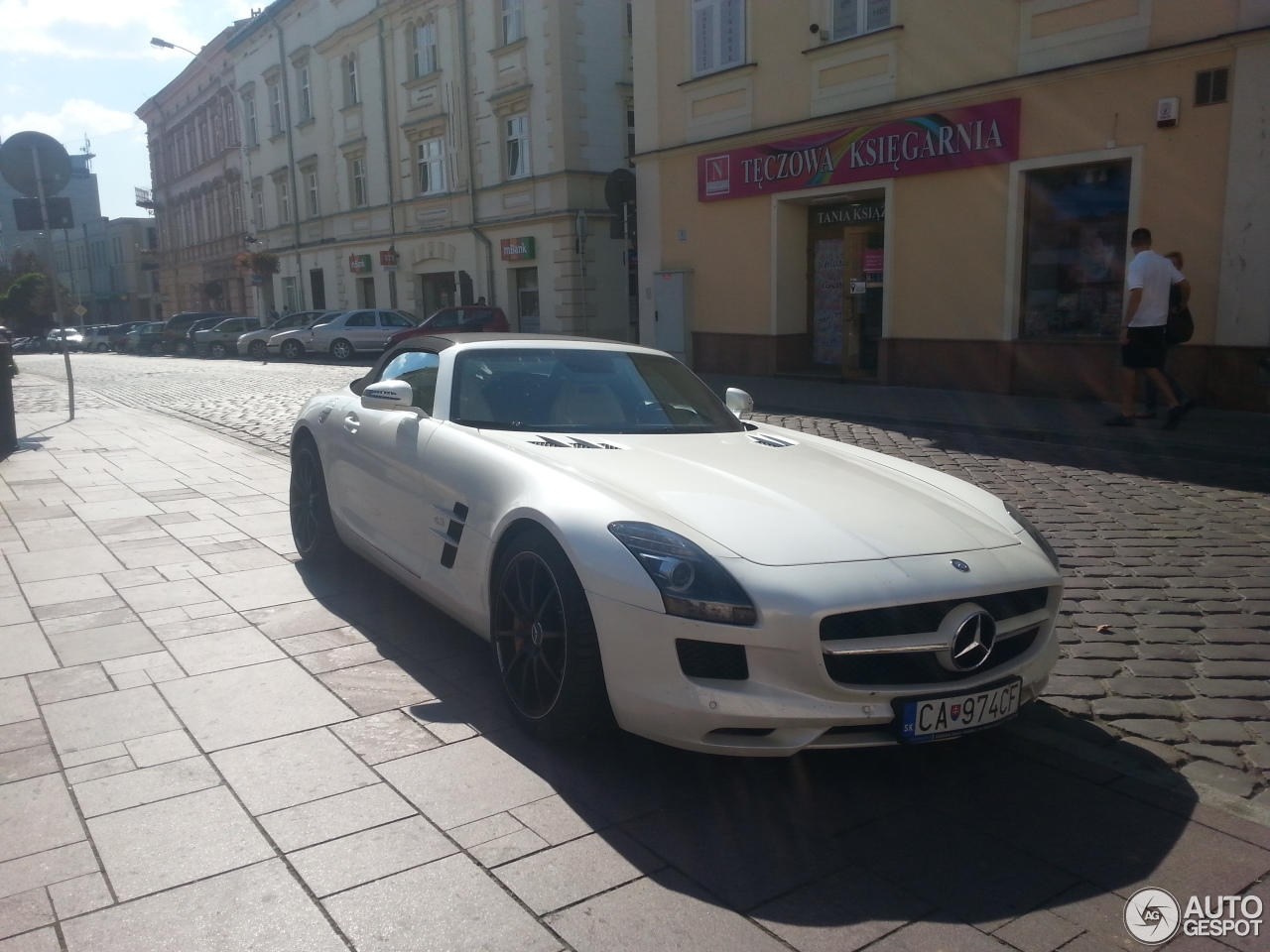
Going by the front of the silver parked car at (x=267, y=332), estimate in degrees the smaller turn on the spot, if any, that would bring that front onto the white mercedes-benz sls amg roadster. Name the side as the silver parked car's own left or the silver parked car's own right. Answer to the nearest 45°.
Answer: approximately 90° to the silver parked car's own left

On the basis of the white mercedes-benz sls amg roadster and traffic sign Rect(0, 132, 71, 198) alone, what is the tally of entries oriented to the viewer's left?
0

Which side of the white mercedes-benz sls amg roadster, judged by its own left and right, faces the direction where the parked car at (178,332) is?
back

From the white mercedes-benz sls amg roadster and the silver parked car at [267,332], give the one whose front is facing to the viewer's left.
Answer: the silver parked car

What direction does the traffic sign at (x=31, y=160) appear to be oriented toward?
away from the camera

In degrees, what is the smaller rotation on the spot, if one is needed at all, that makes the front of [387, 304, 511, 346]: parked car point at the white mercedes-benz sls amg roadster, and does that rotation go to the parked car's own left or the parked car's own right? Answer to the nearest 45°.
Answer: approximately 90° to the parked car's own left

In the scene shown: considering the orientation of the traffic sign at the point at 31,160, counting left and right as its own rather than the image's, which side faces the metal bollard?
back

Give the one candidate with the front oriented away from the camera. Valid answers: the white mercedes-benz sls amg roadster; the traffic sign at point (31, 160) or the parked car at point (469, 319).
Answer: the traffic sign

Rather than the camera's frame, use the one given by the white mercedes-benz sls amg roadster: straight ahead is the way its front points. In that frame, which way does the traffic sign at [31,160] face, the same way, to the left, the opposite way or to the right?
the opposite way

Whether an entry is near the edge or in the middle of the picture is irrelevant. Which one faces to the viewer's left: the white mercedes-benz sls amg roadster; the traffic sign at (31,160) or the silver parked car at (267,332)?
the silver parked car

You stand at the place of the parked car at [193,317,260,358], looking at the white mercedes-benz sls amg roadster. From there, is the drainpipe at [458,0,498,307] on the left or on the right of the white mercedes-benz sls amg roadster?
left

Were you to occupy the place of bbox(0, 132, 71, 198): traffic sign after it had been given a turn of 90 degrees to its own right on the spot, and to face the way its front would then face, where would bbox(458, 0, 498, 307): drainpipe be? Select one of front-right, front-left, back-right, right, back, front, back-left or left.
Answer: front-left

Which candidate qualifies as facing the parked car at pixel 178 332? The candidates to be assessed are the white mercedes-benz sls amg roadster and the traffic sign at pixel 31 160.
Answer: the traffic sign

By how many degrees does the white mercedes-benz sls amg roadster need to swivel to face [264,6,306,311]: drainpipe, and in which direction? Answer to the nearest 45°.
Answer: approximately 135° to its left

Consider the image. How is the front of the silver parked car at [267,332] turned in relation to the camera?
facing to the left of the viewer
